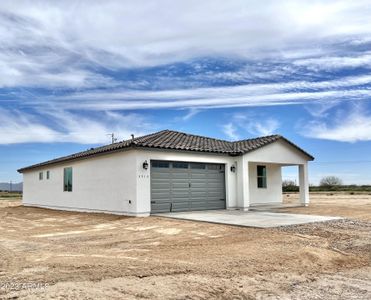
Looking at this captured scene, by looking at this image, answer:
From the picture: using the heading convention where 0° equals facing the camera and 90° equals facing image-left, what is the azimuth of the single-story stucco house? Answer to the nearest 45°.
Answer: approximately 315°
